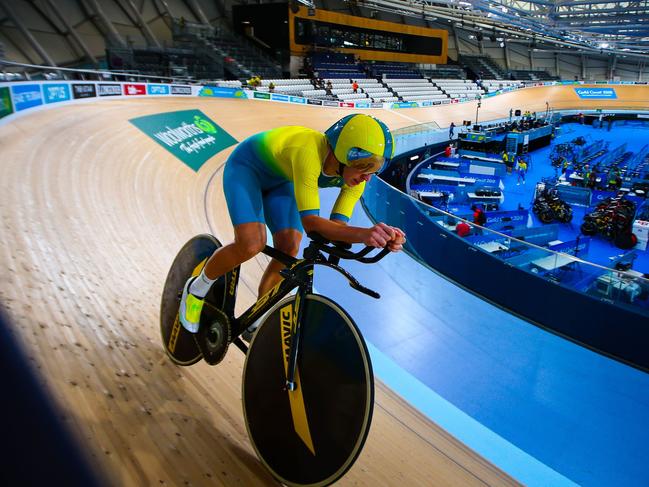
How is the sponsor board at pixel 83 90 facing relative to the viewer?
toward the camera

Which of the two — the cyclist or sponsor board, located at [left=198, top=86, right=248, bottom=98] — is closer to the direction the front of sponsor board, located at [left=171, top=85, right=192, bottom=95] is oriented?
the cyclist

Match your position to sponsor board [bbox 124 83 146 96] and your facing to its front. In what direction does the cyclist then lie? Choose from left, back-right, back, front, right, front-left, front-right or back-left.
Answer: front

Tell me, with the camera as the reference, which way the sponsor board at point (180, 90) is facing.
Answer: facing the viewer

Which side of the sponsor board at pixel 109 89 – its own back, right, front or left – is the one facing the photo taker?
front

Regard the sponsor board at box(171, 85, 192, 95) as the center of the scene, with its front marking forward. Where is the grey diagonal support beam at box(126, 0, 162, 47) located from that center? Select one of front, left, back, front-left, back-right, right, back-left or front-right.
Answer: back

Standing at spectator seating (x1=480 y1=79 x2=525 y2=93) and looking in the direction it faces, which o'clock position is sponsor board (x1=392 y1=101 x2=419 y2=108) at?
The sponsor board is roughly at 2 o'clock from the spectator seating.

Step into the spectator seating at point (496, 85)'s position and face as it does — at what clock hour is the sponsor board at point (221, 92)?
The sponsor board is roughly at 2 o'clock from the spectator seating.

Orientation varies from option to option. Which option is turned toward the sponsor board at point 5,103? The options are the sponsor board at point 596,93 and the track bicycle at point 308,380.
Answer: the sponsor board at point 596,93

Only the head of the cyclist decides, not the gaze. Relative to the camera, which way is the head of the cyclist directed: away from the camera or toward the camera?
toward the camera

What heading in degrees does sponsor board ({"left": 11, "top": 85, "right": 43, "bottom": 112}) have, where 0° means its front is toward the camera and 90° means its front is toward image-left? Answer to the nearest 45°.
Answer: approximately 315°

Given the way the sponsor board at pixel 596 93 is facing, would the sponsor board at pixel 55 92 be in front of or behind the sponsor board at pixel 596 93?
in front

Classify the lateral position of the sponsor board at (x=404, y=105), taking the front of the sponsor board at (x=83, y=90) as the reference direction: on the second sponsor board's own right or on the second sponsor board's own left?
on the second sponsor board's own left

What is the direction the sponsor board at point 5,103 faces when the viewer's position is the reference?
facing the viewer and to the right of the viewer

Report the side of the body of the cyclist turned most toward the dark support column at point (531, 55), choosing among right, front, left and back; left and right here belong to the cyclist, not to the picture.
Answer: left

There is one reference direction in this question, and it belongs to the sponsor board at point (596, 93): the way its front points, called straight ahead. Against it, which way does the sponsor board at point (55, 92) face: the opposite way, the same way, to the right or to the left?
to the left
